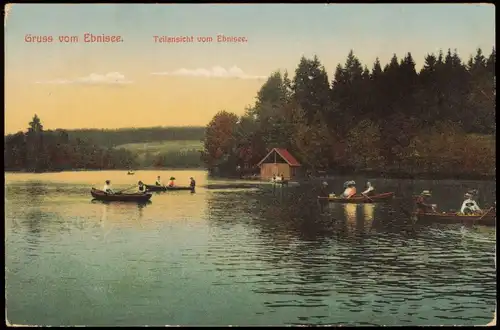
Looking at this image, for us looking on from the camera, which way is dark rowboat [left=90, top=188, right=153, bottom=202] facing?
facing to the left of the viewer

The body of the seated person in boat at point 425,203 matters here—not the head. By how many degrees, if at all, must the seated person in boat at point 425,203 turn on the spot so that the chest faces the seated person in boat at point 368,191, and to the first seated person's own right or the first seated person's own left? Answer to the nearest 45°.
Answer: approximately 180°

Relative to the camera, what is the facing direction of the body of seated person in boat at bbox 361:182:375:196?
to the viewer's left

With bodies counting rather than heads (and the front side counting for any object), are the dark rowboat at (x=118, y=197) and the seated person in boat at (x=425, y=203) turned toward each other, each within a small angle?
no

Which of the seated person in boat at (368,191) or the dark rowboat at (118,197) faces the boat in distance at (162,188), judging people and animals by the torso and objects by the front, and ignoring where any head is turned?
the seated person in boat

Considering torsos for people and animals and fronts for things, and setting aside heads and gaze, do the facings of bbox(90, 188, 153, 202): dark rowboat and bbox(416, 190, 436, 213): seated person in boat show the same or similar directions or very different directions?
very different directions

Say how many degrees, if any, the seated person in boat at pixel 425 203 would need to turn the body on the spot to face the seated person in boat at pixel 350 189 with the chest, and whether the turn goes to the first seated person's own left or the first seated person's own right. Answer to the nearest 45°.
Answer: approximately 180°

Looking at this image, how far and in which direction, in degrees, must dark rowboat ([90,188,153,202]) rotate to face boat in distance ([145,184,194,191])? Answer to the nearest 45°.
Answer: approximately 90° to its right

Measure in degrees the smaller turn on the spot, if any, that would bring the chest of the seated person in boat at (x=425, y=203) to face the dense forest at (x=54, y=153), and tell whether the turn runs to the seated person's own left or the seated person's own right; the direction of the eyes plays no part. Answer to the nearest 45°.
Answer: approximately 135° to the seated person's own right

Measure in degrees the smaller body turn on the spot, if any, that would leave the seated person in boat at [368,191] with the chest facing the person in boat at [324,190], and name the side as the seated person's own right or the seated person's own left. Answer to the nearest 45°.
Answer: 0° — they already face them

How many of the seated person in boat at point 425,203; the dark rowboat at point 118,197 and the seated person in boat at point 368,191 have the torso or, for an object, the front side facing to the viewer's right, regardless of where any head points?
1

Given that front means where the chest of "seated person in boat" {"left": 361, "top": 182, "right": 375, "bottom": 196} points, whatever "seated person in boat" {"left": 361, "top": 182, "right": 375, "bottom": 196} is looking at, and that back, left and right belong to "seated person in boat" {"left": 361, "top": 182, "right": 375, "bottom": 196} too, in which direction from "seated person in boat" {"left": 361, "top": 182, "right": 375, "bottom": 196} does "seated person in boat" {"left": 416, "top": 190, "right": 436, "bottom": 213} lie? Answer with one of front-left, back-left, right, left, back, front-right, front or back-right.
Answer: back

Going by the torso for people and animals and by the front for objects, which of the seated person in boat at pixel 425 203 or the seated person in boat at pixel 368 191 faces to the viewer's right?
the seated person in boat at pixel 425 203

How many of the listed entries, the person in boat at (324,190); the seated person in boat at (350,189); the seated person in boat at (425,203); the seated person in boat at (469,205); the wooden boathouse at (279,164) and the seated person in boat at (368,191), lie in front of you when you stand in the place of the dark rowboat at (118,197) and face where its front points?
0

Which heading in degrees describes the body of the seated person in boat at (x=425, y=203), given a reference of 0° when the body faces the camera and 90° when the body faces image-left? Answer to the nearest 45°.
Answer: approximately 270°

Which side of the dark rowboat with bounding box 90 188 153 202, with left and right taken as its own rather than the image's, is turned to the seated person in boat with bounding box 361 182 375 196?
back

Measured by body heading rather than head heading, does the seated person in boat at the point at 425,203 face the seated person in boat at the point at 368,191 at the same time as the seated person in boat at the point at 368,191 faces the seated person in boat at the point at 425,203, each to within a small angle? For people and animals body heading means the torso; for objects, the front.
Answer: no

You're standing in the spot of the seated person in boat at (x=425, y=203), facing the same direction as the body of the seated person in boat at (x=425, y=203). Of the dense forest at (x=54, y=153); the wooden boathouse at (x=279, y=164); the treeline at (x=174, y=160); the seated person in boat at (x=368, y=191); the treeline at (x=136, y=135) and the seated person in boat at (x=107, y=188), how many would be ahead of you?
0
